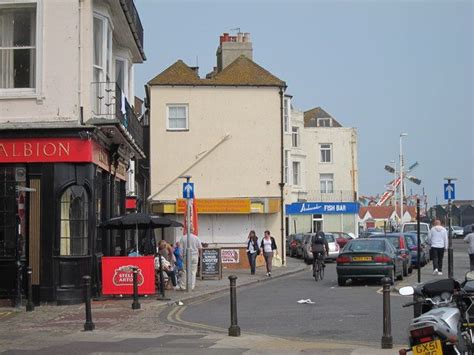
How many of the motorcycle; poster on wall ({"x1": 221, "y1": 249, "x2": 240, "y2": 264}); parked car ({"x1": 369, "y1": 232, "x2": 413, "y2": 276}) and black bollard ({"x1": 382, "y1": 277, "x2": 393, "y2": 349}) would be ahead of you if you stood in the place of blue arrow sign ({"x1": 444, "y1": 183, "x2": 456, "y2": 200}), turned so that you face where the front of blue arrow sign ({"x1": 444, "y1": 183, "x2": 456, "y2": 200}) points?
2

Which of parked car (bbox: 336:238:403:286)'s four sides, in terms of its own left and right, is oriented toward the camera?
back

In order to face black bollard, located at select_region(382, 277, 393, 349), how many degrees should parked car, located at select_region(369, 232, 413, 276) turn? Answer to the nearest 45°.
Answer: approximately 180°

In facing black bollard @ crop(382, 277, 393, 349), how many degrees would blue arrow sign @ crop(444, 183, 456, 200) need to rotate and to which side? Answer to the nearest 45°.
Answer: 0° — it already faces it

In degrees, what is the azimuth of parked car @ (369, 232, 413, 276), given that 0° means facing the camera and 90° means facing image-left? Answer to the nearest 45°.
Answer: approximately 180°
